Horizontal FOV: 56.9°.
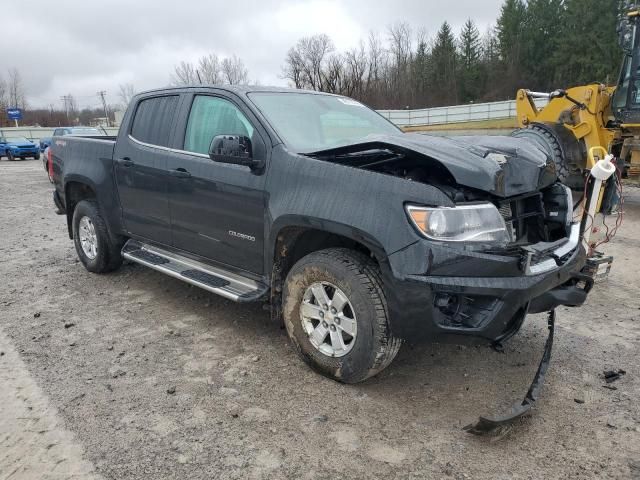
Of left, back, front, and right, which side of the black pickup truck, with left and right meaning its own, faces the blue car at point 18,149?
back

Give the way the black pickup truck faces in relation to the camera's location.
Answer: facing the viewer and to the right of the viewer

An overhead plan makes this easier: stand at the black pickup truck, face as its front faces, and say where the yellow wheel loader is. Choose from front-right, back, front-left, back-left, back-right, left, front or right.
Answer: left

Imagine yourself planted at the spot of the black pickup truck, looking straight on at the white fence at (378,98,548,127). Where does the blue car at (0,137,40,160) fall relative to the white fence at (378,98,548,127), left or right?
left

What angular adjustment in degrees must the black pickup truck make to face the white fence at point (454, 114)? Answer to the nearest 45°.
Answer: approximately 135° to its left

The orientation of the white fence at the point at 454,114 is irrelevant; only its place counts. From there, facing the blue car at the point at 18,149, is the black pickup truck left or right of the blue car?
left
